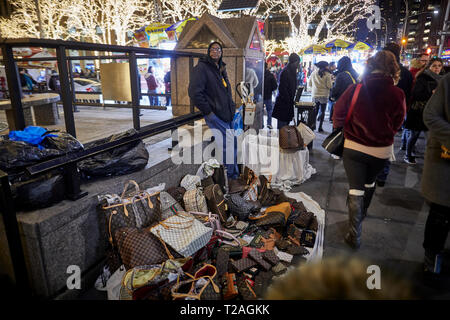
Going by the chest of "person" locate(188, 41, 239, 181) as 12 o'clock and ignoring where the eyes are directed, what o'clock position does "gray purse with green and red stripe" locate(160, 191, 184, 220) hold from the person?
The gray purse with green and red stripe is roughly at 2 o'clock from the person.

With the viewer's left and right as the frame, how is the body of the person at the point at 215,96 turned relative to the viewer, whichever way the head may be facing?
facing the viewer and to the right of the viewer

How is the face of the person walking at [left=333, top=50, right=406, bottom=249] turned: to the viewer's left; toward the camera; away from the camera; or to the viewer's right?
away from the camera

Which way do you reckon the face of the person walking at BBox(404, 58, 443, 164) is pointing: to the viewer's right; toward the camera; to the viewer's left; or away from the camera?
toward the camera

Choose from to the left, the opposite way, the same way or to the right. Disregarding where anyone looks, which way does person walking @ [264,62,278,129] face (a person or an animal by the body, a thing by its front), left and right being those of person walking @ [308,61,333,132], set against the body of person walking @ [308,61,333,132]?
the same way

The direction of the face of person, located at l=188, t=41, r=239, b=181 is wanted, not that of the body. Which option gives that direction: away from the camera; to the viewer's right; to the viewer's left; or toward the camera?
toward the camera
